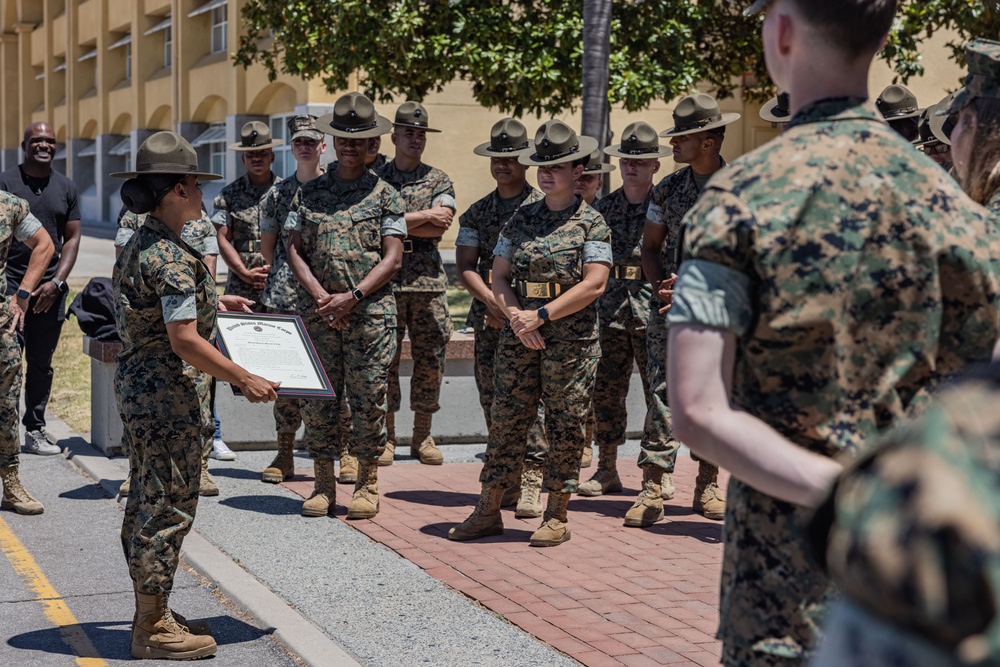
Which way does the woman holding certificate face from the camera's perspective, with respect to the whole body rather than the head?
to the viewer's right

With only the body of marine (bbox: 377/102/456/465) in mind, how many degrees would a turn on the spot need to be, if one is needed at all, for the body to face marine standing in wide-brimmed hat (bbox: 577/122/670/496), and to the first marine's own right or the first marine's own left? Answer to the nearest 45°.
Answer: approximately 45° to the first marine's own left

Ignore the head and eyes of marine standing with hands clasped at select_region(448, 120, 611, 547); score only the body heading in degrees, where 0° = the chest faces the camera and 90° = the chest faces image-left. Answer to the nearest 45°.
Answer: approximately 45°

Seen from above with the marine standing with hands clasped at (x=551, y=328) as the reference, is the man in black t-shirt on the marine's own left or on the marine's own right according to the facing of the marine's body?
on the marine's own right

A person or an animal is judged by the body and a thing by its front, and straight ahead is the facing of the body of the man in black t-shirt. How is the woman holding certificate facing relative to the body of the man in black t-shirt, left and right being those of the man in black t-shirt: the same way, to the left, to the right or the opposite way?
to the left

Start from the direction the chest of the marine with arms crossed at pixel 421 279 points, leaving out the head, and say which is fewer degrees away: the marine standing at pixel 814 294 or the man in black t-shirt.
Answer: the marine standing

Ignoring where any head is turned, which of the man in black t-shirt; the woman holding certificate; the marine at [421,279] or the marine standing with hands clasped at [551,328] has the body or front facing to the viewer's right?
the woman holding certificate

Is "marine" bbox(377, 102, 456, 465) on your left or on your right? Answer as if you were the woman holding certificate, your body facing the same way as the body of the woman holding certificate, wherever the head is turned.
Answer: on your left

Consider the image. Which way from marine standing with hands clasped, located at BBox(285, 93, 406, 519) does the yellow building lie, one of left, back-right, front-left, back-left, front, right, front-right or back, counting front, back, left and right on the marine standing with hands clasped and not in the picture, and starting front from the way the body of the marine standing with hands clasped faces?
back

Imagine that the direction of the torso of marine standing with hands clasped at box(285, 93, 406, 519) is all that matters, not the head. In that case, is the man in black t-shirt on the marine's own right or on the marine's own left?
on the marine's own right
